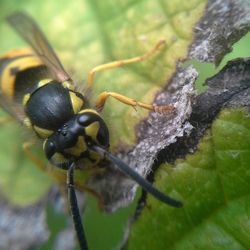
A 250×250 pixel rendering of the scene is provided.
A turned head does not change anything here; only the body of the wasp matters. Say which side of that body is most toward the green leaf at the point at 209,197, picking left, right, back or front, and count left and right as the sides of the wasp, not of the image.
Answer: front

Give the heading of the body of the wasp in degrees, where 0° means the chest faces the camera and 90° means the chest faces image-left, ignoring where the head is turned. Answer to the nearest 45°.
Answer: approximately 315°
